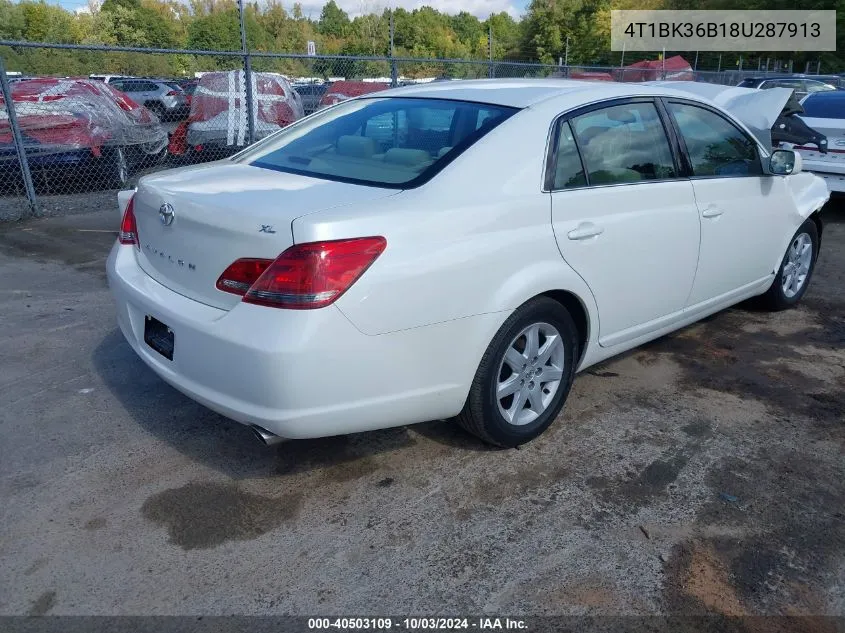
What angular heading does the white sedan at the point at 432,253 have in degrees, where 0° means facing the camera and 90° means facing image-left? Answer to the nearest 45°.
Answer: approximately 225°

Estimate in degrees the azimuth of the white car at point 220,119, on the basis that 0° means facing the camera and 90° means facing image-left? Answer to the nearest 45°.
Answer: approximately 225°

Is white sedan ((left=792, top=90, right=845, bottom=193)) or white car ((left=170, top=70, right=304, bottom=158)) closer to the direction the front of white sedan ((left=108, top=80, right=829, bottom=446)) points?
the white sedan

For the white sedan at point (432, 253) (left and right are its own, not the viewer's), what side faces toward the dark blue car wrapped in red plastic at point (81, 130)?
left

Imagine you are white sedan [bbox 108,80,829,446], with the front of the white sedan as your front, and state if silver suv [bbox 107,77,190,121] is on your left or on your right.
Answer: on your left

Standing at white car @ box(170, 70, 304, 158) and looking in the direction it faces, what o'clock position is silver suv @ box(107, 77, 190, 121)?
The silver suv is roughly at 10 o'clock from the white car.

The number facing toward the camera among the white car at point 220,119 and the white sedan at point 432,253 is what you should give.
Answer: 0
